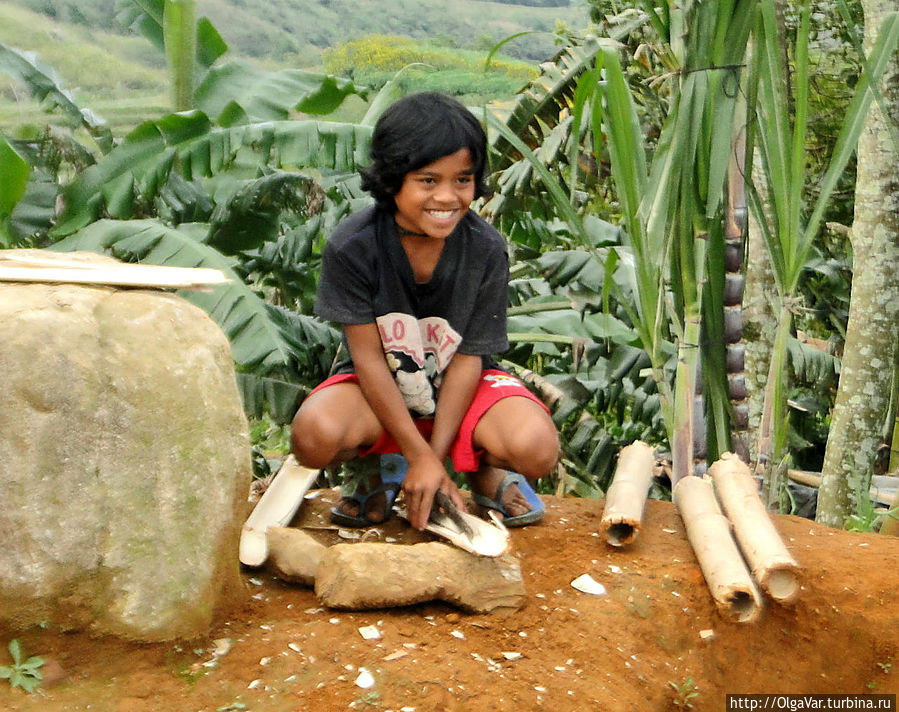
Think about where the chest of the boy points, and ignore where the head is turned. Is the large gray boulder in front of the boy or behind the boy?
in front

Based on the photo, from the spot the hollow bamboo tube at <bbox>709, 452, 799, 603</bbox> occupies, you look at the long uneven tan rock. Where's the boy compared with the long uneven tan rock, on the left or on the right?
right

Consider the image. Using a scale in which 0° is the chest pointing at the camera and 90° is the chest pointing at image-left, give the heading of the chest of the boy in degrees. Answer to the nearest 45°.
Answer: approximately 0°

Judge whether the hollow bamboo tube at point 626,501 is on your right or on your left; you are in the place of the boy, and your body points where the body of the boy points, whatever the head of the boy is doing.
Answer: on your left

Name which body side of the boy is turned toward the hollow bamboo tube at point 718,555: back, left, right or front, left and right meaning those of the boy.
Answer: left

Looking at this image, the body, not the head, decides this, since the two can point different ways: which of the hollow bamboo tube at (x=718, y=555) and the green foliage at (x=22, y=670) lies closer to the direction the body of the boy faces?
the green foliage

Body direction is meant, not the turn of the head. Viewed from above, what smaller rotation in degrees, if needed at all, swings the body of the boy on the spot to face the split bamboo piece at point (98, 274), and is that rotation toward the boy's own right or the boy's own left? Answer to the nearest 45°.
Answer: approximately 45° to the boy's own right

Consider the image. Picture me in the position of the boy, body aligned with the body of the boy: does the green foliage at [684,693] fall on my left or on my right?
on my left

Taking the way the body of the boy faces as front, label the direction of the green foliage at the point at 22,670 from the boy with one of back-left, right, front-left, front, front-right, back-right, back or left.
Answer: front-right
